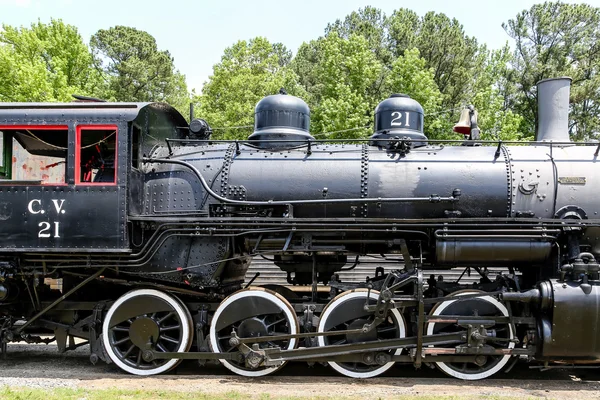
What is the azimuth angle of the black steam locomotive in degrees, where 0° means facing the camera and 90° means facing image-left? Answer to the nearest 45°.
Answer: approximately 270°

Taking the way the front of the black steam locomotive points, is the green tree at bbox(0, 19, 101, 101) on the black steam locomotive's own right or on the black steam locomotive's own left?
on the black steam locomotive's own left

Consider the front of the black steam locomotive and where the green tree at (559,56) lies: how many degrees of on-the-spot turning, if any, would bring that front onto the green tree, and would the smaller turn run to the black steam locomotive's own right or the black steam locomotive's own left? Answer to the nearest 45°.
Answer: approximately 45° to the black steam locomotive's own left

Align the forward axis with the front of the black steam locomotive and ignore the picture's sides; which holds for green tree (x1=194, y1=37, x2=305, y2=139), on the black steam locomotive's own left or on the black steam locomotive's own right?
on the black steam locomotive's own left

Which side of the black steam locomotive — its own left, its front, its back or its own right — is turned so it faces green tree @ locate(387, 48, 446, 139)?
left

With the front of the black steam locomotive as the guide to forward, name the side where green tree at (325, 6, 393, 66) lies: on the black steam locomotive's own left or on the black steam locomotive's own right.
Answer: on the black steam locomotive's own left

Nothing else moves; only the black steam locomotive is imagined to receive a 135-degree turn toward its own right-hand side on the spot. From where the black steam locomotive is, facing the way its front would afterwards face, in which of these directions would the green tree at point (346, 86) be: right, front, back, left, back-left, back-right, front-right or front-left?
back-right

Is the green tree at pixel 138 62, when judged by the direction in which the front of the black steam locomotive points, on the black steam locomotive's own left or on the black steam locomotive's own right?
on the black steam locomotive's own left

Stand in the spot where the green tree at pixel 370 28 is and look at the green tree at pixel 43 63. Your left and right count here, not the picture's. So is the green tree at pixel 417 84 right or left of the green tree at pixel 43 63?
left
